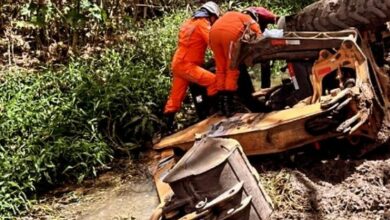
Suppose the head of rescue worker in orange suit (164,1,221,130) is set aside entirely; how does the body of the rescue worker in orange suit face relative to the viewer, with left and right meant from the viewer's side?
facing away from the viewer and to the right of the viewer

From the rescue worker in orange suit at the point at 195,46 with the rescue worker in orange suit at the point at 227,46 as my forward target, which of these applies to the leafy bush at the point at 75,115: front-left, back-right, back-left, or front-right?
back-right

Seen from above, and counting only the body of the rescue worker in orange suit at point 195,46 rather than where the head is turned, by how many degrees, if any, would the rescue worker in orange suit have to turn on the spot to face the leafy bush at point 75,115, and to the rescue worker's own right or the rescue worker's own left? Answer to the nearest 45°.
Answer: approximately 135° to the rescue worker's own left

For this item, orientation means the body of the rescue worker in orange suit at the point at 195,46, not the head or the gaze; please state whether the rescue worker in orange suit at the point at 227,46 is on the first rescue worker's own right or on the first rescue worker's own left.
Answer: on the first rescue worker's own right
